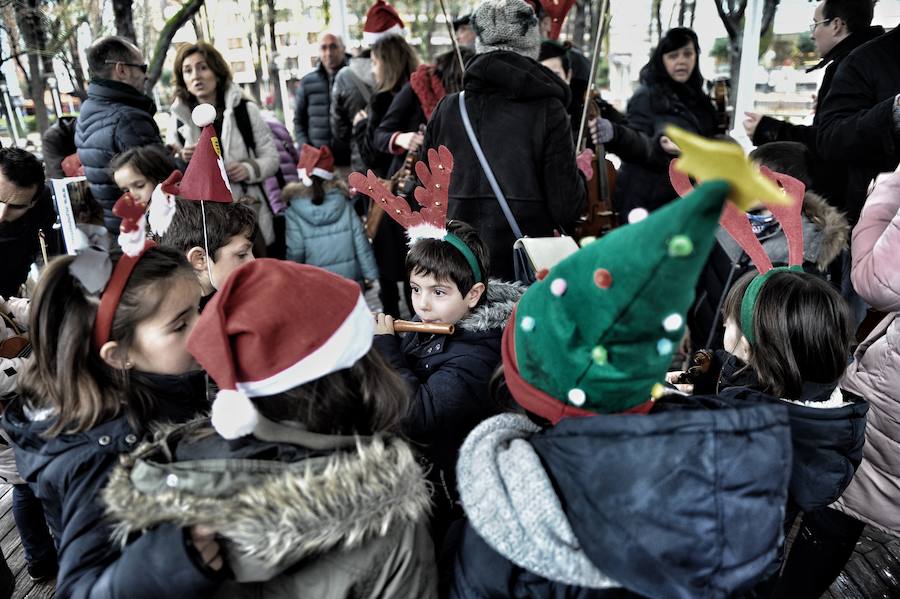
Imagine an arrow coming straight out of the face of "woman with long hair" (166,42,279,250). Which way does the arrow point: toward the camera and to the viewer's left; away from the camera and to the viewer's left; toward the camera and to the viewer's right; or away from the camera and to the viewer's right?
toward the camera and to the viewer's left

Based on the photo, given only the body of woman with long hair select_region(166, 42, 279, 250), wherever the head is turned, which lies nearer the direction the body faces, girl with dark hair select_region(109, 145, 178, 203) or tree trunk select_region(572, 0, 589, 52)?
the girl with dark hair

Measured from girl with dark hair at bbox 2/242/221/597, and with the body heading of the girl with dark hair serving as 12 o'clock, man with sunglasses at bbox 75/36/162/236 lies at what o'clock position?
The man with sunglasses is roughly at 9 o'clock from the girl with dark hair.

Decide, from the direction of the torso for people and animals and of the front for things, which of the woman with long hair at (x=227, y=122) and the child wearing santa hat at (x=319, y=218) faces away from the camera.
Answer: the child wearing santa hat

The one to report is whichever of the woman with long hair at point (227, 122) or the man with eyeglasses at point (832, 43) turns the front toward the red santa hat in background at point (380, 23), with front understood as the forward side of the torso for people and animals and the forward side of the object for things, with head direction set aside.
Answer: the man with eyeglasses

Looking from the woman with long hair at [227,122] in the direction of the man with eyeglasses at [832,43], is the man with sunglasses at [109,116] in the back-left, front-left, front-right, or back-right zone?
back-right

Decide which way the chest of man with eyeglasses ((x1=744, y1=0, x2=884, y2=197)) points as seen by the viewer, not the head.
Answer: to the viewer's left

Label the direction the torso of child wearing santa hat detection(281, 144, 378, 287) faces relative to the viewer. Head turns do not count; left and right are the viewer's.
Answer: facing away from the viewer

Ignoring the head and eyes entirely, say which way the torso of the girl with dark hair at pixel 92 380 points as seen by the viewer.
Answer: to the viewer's right

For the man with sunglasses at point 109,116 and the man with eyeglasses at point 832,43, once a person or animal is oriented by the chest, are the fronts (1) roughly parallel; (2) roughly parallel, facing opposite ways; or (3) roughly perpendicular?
roughly perpendicular

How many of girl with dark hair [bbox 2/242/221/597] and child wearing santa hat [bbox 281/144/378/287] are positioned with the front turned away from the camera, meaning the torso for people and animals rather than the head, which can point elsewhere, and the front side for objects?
1

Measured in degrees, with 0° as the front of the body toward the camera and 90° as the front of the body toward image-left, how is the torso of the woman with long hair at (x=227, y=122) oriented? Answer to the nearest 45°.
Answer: approximately 45°

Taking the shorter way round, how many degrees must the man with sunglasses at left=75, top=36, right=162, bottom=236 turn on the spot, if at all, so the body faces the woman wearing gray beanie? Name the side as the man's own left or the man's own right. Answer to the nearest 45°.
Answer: approximately 90° to the man's own right

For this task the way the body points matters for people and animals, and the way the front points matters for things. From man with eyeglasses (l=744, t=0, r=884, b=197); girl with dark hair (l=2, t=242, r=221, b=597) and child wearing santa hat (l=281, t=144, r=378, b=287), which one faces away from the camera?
the child wearing santa hat

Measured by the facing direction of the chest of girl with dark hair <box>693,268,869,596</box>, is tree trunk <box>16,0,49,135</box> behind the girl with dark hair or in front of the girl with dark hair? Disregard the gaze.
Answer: in front

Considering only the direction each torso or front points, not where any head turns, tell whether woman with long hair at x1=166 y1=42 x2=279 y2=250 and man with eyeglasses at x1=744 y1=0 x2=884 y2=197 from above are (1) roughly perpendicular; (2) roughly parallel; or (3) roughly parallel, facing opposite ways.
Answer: roughly perpendicular

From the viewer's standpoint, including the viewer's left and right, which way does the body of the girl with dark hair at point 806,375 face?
facing away from the viewer and to the left of the viewer

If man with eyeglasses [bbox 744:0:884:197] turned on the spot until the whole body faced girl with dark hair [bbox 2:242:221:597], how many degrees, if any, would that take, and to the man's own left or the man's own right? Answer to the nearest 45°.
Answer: approximately 90° to the man's own left
